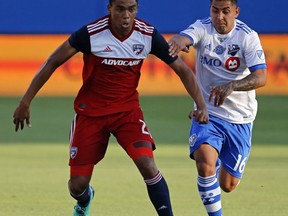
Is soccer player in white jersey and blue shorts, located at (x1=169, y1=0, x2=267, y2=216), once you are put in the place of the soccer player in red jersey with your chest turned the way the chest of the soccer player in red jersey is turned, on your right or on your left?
on your left

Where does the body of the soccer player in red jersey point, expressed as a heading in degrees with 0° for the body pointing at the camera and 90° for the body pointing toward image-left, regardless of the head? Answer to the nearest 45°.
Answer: approximately 0°
